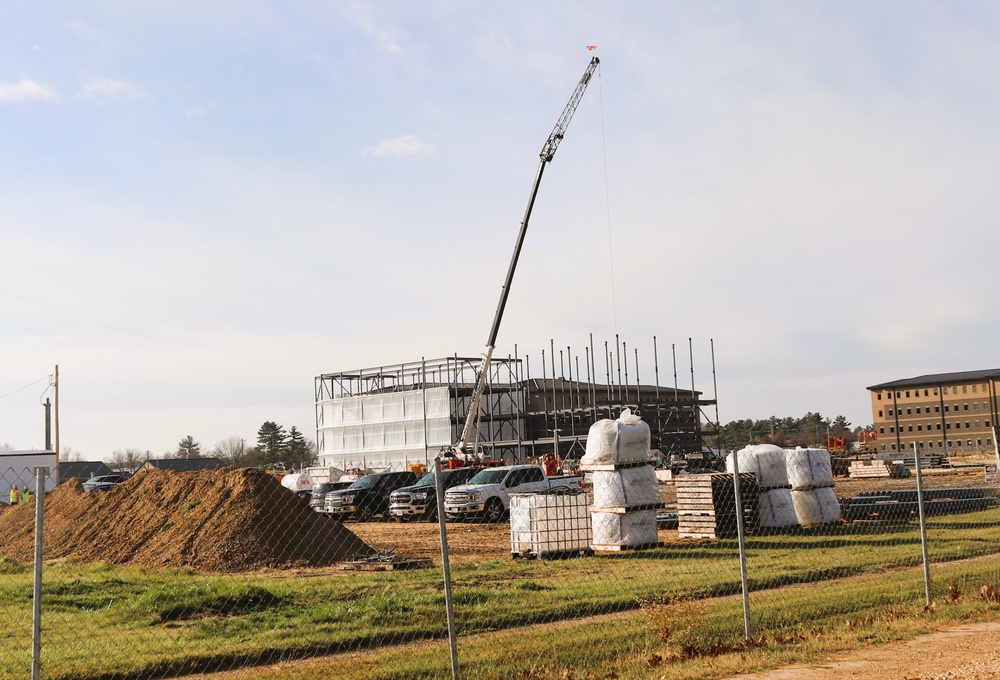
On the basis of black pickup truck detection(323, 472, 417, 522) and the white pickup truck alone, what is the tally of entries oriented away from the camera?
0

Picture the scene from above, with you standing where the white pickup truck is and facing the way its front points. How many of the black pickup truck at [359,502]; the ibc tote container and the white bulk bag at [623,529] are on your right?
1

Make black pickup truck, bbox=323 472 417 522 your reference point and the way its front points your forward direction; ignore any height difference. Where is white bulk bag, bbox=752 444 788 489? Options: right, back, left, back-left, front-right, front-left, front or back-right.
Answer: left

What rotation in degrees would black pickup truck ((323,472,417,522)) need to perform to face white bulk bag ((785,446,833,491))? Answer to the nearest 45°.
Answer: approximately 90° to its left

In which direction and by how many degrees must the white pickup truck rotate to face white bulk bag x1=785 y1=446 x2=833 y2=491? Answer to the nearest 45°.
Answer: approximately 90° to its left

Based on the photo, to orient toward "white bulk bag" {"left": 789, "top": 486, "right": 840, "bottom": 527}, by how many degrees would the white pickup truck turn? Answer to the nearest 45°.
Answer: approximately 90° to its left

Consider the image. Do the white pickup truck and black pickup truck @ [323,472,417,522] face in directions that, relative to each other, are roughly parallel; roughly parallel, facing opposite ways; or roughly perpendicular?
roughly parallel

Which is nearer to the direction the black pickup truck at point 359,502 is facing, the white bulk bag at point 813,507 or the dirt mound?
the dirt mound

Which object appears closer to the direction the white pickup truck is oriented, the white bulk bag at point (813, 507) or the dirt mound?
the dirt mound

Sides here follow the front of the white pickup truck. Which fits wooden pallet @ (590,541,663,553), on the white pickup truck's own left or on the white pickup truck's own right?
on the white pickup truck's own left

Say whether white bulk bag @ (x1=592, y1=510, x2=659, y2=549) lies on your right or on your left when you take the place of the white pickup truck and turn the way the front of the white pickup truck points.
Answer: on your left

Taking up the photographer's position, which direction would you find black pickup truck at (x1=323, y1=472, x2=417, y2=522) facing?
facing the viewer and to the left of the viewer

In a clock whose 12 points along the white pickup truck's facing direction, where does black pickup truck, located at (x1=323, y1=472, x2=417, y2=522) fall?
The black pickup truck is roughly at 3 o'clock from the white pickup truck.

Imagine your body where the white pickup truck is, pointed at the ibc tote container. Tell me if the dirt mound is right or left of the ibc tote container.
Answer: right
